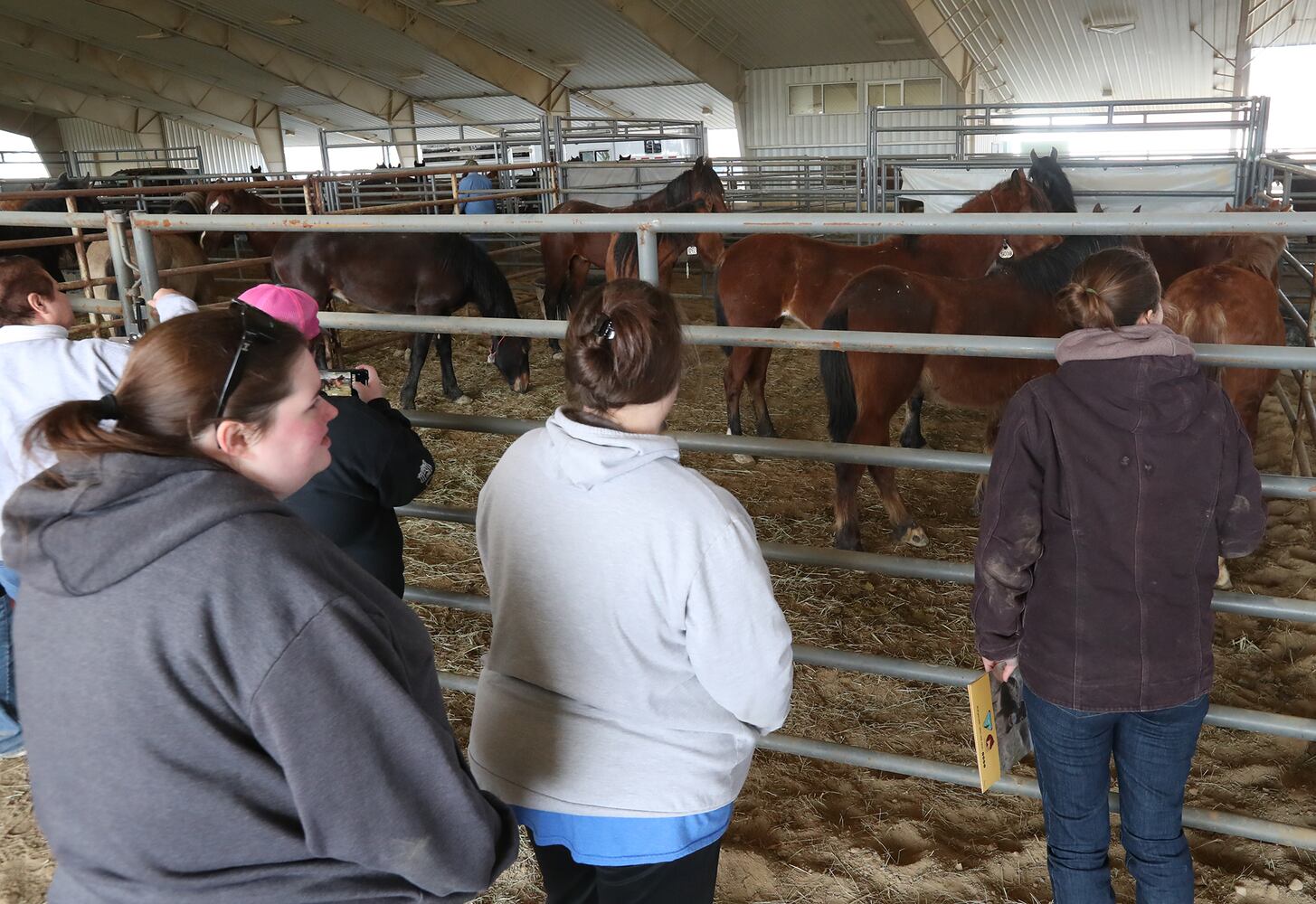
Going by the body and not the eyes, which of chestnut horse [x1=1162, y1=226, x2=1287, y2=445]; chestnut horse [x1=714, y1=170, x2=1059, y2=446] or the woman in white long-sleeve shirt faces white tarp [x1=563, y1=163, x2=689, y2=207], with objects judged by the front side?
the woman in white long-sleeve shirt

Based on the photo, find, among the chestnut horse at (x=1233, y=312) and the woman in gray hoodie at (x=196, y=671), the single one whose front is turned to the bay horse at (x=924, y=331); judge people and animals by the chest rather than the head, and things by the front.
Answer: the woman in gray hoodie

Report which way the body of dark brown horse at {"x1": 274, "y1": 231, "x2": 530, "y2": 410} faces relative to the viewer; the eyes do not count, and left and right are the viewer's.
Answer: facing to the right of the viewer

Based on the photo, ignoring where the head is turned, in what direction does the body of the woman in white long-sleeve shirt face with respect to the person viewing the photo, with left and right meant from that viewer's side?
facing away from the viewer and to the right of the viewer

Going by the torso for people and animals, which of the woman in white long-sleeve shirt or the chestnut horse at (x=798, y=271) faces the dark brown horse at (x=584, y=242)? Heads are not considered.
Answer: the woman in white long-sleeve shirt

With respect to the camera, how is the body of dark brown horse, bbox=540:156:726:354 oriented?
to the viewer's right

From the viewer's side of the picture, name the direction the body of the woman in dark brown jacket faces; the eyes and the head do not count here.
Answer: away from the camera

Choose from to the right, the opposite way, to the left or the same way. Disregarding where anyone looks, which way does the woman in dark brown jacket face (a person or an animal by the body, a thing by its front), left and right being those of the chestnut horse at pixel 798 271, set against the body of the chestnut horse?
to the left

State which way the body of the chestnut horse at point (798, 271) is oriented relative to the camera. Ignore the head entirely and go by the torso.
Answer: to the viewer's right

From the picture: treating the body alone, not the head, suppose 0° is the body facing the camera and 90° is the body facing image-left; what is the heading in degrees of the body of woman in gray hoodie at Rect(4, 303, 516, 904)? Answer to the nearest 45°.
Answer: approximately 225°

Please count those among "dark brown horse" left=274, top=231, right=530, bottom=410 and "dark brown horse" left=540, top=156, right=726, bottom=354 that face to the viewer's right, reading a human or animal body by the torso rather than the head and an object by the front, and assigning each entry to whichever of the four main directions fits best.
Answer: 2

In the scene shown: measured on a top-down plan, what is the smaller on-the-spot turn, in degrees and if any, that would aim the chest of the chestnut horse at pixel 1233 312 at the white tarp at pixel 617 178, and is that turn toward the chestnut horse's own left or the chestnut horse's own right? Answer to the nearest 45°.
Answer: approximately 90° to the chestnut horse's own left

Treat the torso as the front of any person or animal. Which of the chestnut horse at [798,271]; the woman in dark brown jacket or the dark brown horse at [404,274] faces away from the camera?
the woman in dark brown jacket

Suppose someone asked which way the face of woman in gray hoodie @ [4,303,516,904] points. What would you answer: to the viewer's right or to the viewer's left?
to the viewer's right
